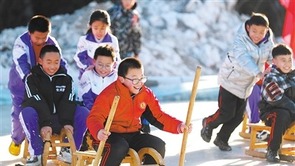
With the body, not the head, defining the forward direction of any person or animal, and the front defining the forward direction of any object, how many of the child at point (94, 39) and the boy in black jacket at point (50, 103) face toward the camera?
2

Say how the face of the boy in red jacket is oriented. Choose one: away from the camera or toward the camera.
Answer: toward the camera

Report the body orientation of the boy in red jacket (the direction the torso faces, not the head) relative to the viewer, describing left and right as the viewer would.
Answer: facing the viewer and to the right of the viewer

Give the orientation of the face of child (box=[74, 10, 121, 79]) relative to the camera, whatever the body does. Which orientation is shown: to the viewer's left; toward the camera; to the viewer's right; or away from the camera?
toward the camera

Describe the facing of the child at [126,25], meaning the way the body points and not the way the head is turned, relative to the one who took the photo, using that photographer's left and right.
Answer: facing the viewer

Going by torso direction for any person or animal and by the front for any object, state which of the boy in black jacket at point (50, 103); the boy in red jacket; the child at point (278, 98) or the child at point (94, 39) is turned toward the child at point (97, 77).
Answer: the child at point (94, 39)

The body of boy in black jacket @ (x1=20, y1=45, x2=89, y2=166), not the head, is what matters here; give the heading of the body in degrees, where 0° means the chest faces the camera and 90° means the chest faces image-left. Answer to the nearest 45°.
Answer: approximately 0°

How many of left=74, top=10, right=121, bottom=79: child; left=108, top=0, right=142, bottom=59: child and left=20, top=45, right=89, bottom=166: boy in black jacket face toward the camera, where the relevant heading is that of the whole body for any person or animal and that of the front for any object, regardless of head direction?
3
